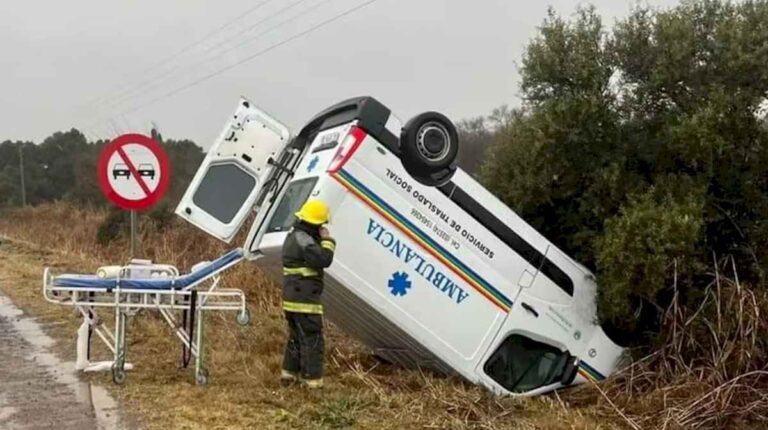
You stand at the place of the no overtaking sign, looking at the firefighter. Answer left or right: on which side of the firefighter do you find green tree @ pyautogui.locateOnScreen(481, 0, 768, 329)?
left

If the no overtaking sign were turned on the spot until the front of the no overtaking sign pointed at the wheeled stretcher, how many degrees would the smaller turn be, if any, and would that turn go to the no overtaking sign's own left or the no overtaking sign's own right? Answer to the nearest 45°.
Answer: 0° — it already faces it

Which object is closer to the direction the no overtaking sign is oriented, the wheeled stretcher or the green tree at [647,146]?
the wheeled stretcher

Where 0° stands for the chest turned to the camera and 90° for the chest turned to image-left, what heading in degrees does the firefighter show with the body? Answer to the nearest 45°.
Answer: approximately 225°

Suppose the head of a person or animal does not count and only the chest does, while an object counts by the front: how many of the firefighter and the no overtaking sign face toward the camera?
1

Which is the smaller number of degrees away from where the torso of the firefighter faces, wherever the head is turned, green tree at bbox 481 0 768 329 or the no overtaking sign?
the green tree

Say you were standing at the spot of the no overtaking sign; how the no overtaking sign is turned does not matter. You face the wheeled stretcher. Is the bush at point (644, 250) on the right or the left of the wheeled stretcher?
left

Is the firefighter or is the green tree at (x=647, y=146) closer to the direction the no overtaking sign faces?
the firefighter

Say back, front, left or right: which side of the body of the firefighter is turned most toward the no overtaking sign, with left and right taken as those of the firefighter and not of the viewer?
left

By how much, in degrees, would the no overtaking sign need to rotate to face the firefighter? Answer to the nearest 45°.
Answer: approximately 45° to its left

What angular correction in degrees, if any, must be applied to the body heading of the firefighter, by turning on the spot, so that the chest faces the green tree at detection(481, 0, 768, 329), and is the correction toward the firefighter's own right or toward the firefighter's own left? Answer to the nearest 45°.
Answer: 0° — they already face it

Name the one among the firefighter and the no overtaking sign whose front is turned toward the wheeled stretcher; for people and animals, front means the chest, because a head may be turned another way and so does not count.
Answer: the no overtaking sign

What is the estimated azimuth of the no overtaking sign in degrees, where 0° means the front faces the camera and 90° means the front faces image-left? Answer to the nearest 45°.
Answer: approximately 0°
